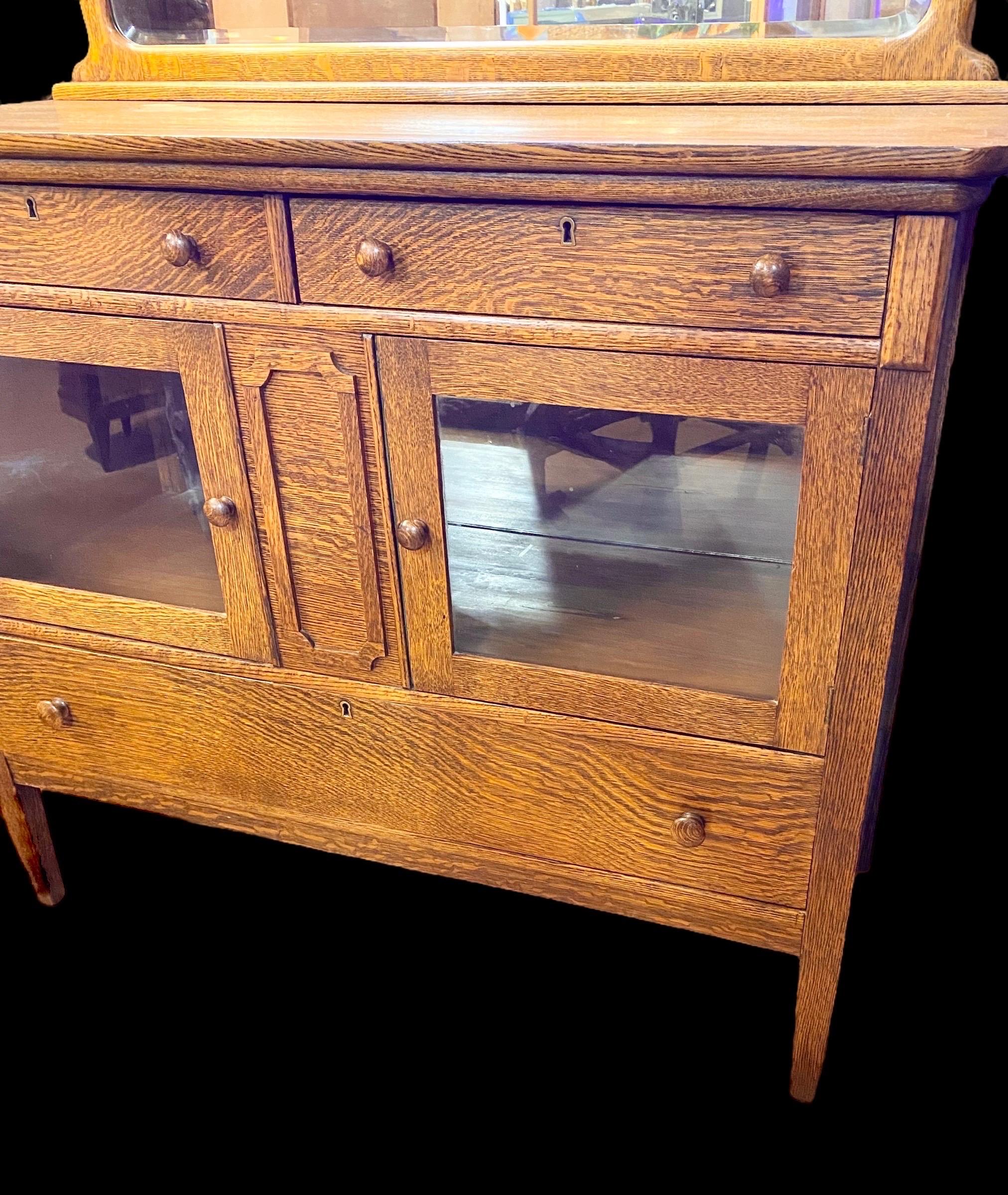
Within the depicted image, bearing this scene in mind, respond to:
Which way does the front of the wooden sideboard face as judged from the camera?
facing the viewer and to the left of the viewer
